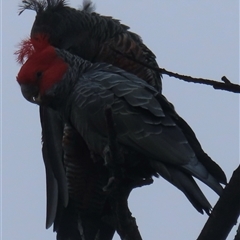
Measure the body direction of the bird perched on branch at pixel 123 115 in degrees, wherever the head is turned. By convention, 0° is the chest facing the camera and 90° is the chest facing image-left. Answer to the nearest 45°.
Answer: approximately 90°

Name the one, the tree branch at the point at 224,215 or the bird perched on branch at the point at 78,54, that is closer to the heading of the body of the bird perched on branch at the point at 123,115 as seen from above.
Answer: the bird perched on branch

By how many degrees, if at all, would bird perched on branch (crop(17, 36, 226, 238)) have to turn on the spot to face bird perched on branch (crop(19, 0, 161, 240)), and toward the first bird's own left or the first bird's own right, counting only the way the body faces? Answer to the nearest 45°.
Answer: approximately 45° to the first bird's own right
